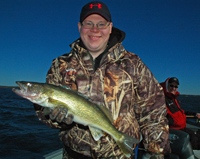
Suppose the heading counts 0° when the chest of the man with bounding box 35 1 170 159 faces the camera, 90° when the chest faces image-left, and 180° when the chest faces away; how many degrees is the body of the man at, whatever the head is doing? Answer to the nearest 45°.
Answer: approximately 0°

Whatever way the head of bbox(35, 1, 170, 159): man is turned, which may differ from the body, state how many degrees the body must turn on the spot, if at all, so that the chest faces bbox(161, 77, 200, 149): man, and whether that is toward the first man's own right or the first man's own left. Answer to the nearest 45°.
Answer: approximately 135° to the first man's own left

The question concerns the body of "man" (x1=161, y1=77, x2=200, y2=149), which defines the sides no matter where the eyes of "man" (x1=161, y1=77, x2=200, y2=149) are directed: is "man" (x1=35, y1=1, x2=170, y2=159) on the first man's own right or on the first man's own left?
on the first man's own right
